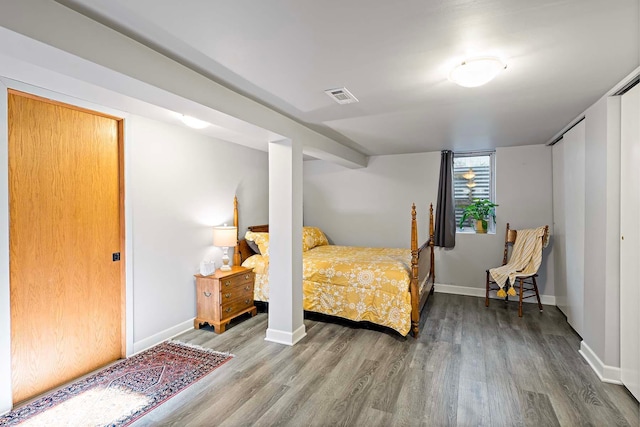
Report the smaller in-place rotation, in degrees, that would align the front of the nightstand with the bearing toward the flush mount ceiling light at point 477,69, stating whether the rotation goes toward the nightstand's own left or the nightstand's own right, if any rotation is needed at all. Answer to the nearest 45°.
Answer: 0° — it already faces it

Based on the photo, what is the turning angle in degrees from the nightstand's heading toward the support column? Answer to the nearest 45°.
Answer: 0° — it already faces it

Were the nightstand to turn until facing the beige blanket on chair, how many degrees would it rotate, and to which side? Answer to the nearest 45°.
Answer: approximately 45° to its left

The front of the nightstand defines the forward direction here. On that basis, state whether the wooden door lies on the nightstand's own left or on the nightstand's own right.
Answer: on the nightstand's own right

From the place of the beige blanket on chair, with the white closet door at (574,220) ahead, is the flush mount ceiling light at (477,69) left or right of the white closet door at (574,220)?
right

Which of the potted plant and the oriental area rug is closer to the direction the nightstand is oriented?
the potted plant

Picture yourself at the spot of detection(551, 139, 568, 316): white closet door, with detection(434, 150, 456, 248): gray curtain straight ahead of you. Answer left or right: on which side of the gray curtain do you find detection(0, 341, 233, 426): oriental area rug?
left

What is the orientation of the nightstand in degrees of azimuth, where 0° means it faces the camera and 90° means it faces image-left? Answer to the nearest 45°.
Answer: approximately 315°
